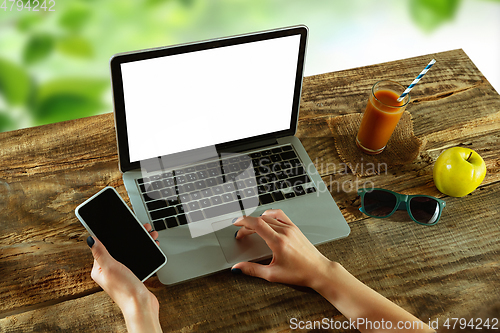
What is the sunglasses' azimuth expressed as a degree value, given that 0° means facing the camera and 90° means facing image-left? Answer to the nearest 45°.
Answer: approximately 0°

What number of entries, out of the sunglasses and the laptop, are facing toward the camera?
2

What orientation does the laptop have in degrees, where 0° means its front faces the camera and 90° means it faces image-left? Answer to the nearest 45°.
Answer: approximately 0°
